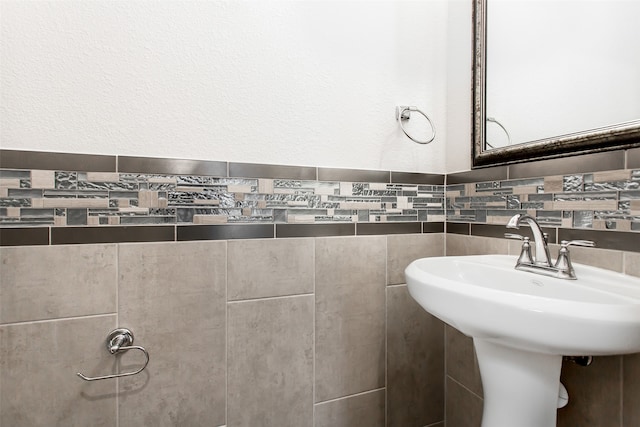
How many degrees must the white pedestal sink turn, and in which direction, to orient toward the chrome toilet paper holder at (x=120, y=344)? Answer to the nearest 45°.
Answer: approximately 45° to its right

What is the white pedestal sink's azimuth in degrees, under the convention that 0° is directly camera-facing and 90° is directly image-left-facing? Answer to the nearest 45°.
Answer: approximately 45°

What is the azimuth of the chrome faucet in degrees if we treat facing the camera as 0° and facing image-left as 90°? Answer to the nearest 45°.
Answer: approximately 45°

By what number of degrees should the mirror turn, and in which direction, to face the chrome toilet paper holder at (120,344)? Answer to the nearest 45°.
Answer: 0° — it already faces it
